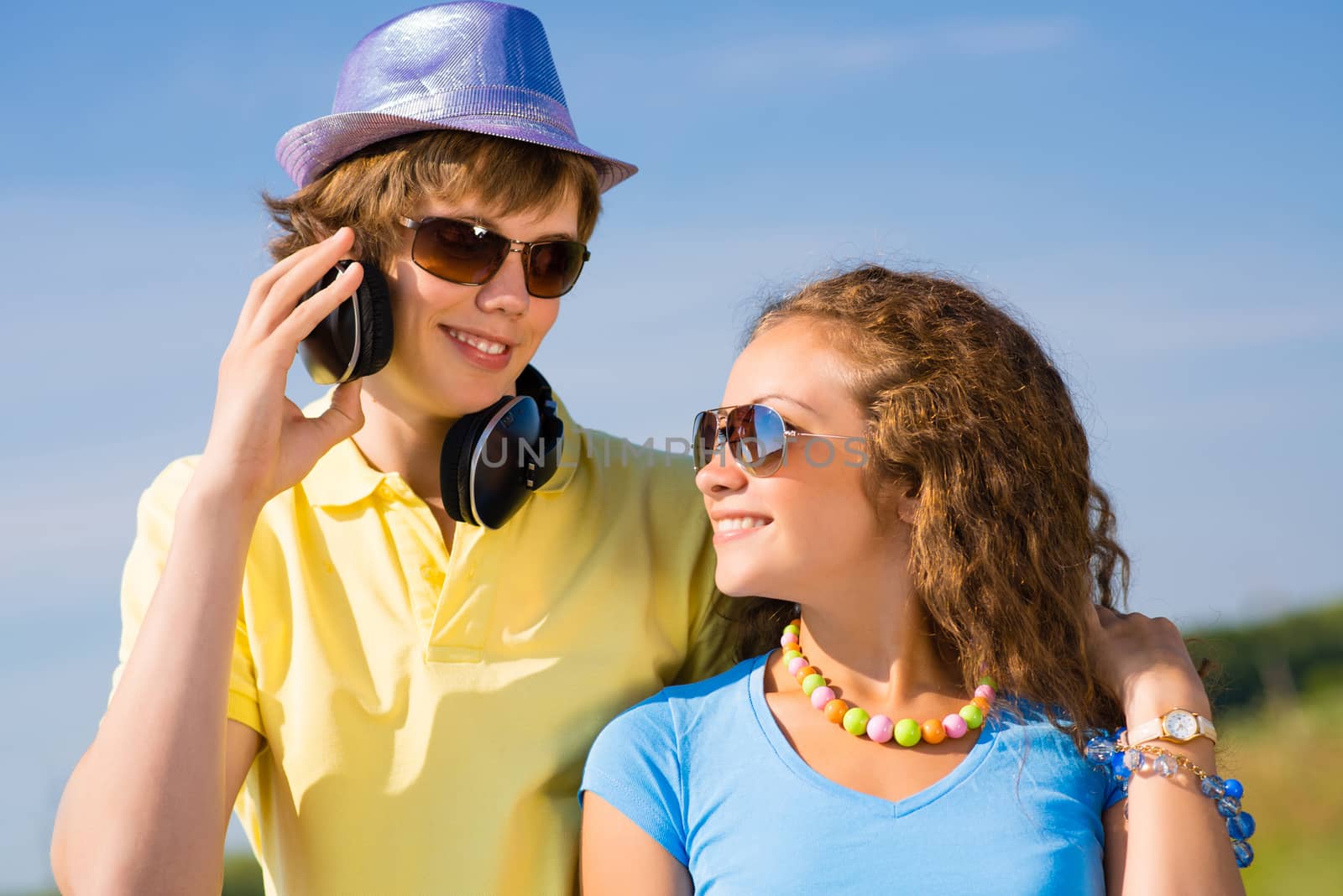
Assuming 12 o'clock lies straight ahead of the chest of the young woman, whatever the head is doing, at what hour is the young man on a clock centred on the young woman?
The young man is roughly at 3 o'clock from the young woman.

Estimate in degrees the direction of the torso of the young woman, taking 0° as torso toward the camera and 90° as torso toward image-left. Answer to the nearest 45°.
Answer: approximately 0°

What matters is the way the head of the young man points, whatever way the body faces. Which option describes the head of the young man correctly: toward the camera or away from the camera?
toward the camera

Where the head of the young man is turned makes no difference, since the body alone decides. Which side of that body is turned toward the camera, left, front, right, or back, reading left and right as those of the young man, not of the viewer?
front

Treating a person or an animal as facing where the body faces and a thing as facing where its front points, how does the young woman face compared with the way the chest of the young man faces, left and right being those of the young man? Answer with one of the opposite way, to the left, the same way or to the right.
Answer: the same way

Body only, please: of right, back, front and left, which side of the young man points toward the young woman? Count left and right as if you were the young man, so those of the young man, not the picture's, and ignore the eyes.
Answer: left

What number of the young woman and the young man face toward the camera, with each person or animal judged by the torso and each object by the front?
2
